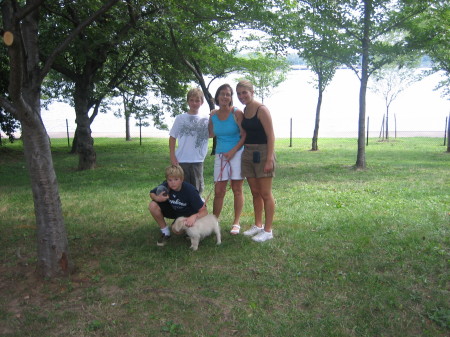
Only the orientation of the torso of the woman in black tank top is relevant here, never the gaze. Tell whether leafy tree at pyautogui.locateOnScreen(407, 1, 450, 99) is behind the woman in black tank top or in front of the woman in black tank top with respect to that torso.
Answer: behind

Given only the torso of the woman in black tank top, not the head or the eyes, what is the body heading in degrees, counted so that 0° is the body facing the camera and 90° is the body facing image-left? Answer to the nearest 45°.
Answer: approximately 45°

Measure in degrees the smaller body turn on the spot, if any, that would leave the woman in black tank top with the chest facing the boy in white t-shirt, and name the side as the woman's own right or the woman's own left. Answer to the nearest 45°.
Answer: approximately 45° to the woman's own right

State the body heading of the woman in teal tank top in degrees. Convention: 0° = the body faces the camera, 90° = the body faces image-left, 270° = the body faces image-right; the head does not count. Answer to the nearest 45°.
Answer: approximately 0°
